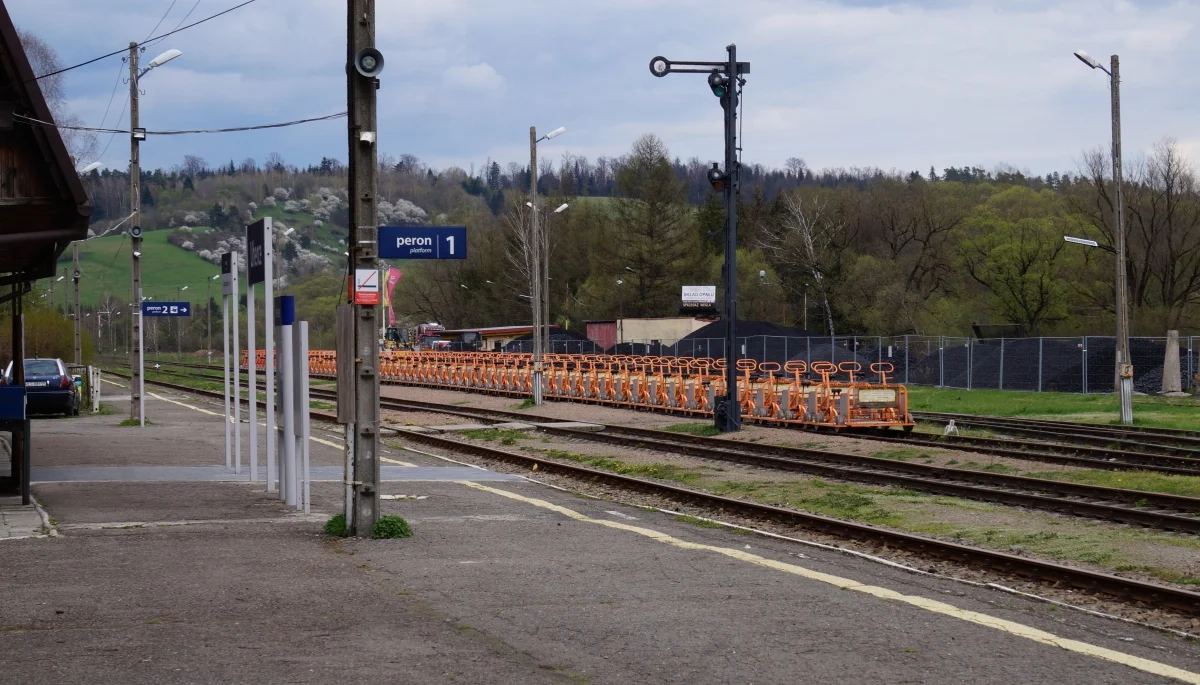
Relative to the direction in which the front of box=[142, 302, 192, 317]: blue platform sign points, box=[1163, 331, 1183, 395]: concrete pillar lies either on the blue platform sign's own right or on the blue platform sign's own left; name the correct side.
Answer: on the blue platform sign's own left

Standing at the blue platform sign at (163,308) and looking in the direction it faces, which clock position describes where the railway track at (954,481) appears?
The railway track is roughly at 11 o'clock from the blue platform sign.

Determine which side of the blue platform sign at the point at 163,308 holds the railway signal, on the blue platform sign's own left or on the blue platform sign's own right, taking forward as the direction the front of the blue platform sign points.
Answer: on the blue platform sign's own left

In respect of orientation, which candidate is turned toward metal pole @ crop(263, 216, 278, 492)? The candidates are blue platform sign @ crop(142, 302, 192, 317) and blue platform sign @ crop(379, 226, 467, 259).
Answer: blue platform sign @ crop(142, 302, 192, 317)

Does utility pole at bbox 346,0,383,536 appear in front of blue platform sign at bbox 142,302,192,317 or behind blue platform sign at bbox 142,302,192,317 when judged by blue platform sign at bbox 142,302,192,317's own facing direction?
in front

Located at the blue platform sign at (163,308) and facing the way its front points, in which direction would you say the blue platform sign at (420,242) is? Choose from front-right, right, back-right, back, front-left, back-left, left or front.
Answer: front

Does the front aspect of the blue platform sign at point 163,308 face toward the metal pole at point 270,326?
yes

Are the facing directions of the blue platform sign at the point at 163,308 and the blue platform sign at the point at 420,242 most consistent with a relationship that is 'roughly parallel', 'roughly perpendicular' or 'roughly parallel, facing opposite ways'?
roughly parallel

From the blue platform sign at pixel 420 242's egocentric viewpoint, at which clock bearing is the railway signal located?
The railway signal is roughly at 7 o'clock from the blue platform sign.

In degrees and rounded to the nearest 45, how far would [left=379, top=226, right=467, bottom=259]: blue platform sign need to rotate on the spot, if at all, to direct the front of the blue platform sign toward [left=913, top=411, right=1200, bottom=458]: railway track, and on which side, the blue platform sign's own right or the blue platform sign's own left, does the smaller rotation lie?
approximately 135° to the blue platform sign's own left

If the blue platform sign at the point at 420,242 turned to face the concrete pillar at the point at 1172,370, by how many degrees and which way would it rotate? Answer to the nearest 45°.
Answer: approximately 135° to its left

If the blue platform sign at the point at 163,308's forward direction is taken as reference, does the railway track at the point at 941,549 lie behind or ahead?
ahead

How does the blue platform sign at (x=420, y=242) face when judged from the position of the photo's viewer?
facing the viewer

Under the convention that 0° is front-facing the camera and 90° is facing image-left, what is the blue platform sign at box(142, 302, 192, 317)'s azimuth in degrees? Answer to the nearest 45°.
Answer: approximately 0°
